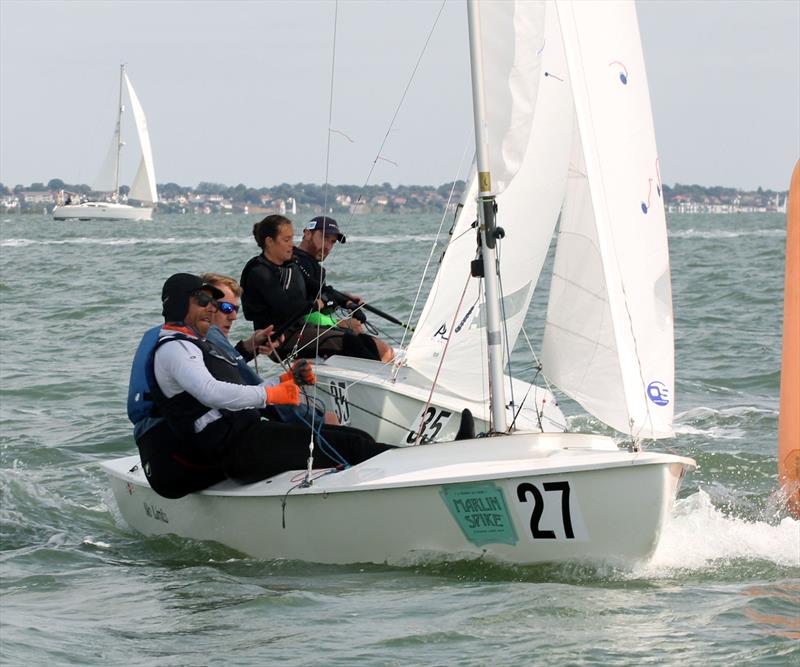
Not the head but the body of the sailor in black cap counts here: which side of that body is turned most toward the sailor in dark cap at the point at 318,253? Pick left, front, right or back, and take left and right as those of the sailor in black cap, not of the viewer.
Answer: left

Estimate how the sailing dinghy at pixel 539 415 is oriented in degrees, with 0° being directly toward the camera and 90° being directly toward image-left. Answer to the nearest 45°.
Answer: approximately 315°

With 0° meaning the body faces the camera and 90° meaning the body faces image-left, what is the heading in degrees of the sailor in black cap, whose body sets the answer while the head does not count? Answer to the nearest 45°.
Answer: approximately 270°

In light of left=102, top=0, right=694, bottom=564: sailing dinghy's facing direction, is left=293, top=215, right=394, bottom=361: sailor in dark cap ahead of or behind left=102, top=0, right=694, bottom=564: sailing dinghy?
behind

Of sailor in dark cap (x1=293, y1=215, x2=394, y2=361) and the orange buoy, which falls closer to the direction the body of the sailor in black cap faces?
the orange buoy
